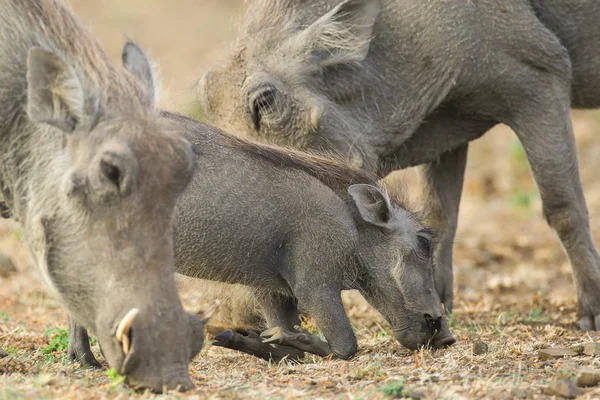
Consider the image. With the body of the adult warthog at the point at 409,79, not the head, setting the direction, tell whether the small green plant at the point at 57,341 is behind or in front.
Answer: in front

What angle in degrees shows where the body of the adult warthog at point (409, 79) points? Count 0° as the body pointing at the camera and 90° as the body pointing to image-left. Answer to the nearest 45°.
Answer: approximately 90°

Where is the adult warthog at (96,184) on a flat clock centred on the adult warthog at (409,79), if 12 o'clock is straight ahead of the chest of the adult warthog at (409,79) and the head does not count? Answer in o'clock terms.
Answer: the adult warthog at (96,184) is roughly at 10 o'clock from the adult warthog at (409,79).

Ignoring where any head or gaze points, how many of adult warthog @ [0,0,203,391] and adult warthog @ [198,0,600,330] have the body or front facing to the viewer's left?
1

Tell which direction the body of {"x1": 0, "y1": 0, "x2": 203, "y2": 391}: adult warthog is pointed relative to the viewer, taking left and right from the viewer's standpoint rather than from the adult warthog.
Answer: facing the viewer and to the right of the viewer

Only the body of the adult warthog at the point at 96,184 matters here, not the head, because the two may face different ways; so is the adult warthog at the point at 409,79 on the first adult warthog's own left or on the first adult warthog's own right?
on the first adult warthog's own left

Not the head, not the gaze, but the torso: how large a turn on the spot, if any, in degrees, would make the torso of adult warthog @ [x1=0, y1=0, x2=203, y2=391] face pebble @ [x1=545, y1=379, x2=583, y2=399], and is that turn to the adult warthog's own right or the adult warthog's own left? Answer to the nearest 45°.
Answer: approximately 45° to the adult warthog's own left

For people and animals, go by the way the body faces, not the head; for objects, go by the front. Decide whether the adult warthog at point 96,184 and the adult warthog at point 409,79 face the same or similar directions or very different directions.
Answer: very different directions
